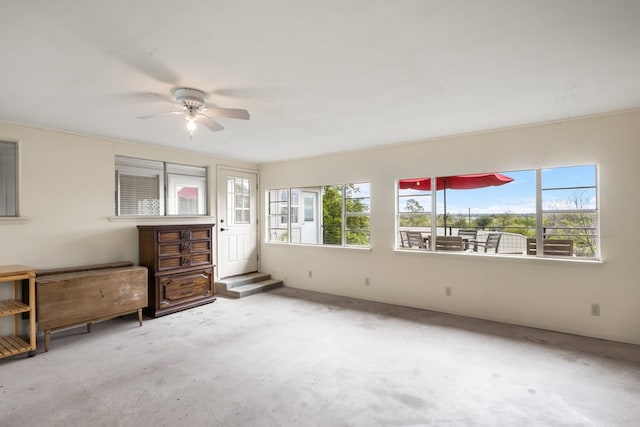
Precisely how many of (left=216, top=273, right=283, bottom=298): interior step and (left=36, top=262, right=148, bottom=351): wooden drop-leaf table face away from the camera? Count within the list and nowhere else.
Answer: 0

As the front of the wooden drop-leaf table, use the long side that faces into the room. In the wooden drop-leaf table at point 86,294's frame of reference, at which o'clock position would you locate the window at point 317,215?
The window is roughly at 10 o'clock from the wooden drop-leaf table.

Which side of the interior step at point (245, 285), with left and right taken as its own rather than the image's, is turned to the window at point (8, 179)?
right

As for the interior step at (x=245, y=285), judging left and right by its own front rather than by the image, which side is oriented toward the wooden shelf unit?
right

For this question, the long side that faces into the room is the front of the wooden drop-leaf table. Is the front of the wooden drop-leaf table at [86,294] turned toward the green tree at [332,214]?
no

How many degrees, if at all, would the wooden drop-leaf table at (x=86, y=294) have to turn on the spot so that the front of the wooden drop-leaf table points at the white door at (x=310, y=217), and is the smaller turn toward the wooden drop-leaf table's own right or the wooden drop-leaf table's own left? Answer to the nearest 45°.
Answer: approximately 90° to the wooden drop-leaf table's own left

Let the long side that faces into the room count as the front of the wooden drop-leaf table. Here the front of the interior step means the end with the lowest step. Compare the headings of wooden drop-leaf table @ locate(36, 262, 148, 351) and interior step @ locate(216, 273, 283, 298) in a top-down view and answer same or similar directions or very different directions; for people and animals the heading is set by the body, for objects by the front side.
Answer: same or similar directions

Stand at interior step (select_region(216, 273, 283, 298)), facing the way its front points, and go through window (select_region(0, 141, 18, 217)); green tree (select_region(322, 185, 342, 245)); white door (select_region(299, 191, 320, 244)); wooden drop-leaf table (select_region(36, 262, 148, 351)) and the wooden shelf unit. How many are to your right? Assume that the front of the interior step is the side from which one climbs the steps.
3

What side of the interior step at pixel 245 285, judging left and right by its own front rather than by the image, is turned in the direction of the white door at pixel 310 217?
left

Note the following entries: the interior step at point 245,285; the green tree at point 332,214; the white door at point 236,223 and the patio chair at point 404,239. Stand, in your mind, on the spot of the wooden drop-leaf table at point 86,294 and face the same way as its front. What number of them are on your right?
0

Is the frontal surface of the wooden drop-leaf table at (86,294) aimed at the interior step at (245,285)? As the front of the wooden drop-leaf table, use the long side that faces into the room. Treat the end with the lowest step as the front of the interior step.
no

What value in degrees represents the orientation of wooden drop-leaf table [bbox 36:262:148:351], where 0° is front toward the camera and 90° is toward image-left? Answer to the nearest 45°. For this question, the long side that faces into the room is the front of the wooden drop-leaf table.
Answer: approximately 315°

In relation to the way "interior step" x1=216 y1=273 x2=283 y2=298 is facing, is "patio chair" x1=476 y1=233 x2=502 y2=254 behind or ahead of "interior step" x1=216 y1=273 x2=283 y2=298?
ahead

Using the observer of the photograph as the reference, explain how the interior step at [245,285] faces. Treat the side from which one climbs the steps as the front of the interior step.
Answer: facing the viewer and to the right of the viewer

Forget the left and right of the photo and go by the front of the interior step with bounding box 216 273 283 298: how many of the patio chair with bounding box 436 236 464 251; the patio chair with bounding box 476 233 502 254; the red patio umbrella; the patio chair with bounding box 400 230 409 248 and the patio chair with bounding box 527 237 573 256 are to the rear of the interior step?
0

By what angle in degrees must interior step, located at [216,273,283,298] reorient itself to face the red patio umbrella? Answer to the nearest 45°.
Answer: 0° — it already faces it
